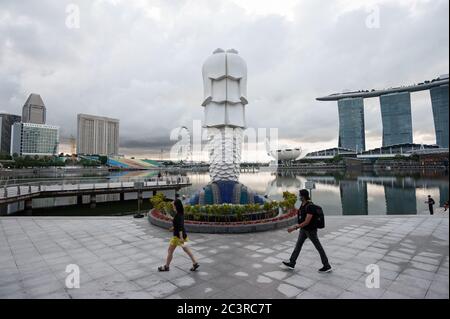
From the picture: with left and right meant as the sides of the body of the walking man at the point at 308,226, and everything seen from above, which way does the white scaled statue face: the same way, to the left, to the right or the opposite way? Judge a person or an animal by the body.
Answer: to the right

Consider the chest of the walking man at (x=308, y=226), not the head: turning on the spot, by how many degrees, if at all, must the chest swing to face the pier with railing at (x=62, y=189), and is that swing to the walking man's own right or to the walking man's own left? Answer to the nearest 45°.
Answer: approximately 45° to the walking man's own right

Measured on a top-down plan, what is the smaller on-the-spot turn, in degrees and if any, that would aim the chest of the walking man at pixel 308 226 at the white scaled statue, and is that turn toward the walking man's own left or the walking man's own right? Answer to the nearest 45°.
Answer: approximately 45° to the walking man's own right

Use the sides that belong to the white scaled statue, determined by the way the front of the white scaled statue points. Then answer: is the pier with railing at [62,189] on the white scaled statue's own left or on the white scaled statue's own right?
on the white scaled statue's own left

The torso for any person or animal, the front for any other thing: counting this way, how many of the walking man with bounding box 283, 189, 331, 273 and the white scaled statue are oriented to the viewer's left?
1

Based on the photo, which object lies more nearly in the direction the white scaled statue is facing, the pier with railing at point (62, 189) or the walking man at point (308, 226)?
the pier with railing

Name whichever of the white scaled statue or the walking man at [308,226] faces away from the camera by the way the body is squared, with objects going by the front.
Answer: the white scaled statue

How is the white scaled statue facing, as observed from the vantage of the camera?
facing away from the viewer

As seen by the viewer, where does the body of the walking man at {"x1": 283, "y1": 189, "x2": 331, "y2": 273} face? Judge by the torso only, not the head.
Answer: to the viewer's left
